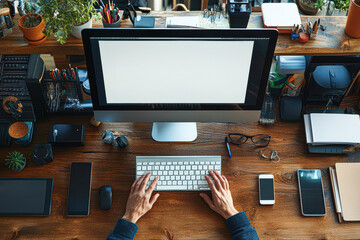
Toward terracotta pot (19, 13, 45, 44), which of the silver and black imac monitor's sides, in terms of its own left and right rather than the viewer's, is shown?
right

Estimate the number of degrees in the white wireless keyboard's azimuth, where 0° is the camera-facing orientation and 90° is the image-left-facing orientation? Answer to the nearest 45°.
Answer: approximately 0°

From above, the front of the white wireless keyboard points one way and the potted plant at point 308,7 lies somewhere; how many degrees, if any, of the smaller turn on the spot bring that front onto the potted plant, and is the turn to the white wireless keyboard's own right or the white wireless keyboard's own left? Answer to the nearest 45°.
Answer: approximately 135° to the white wireless keyboard's own left
